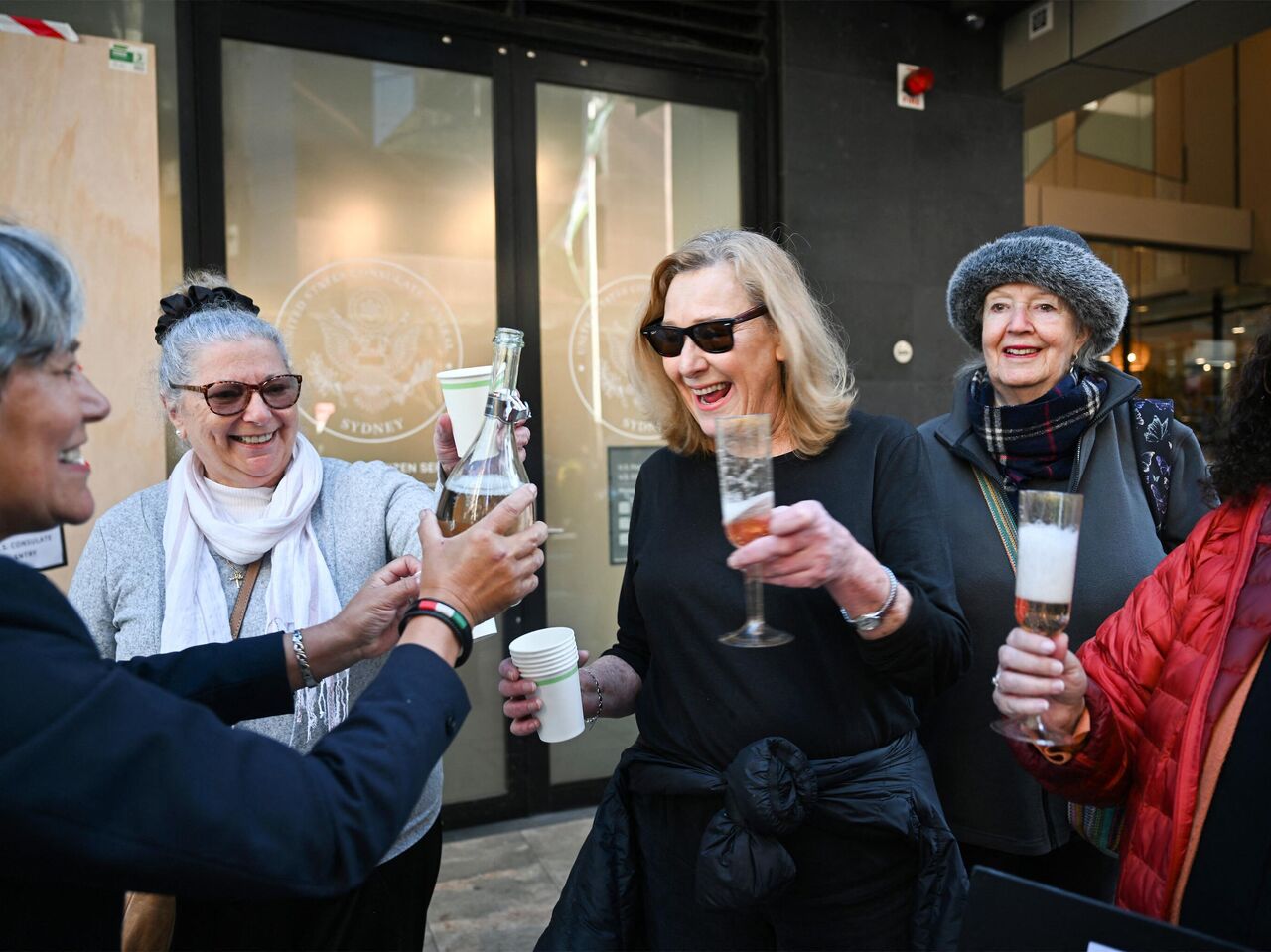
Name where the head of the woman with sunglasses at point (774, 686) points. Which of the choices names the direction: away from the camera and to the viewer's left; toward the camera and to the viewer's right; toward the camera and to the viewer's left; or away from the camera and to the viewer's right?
toward the camera and to the viewer's left

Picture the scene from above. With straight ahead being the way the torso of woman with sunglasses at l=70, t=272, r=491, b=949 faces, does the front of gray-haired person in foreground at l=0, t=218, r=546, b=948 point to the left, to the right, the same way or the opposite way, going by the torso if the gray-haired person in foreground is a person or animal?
to the left

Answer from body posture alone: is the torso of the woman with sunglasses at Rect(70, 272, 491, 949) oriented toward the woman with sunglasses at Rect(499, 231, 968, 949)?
no

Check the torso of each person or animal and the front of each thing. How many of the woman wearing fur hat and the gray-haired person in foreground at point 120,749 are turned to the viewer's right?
1

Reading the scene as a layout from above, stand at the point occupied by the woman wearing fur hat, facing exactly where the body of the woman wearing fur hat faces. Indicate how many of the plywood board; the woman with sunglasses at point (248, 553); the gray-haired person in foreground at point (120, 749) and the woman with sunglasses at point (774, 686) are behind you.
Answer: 0

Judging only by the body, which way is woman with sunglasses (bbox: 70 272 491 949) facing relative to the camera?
toward the camera

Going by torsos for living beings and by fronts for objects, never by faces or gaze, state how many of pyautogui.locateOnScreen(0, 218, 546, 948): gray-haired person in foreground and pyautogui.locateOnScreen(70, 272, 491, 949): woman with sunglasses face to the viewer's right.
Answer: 1

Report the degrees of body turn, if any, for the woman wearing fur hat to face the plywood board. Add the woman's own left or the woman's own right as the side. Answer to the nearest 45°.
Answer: approximately 45° to the woman's own right

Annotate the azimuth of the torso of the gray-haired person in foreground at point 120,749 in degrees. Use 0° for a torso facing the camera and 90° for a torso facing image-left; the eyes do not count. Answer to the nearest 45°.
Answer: approximately 270°

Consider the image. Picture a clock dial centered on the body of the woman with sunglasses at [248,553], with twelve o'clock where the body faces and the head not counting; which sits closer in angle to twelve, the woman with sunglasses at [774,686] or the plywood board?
the woman with sunglasses

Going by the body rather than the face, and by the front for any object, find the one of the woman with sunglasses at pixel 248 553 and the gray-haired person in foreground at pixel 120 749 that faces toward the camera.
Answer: the woman with sunglasses

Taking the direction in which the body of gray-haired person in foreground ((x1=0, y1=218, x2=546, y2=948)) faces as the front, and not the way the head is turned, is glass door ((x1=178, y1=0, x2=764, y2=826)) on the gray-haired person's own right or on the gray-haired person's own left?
on the gray-haired person's own left

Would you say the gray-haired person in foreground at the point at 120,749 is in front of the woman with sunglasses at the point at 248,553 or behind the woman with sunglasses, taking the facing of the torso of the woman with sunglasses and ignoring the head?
in front

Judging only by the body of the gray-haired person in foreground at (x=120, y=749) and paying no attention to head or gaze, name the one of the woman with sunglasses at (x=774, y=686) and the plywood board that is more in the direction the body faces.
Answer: the woman with sunglasses
